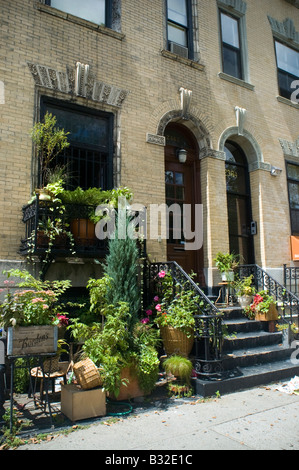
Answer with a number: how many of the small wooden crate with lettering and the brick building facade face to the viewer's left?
0

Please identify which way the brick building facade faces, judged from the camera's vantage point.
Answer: facing the viewer and to the right of the viewer

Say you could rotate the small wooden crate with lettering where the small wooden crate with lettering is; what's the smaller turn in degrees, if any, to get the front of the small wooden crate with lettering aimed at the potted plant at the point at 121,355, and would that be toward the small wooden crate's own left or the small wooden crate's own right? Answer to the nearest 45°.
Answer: approximately 135° to the small wooden crate's own left

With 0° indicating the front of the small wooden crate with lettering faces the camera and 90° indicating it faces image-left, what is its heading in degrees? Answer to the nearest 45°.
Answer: approximately 0°
